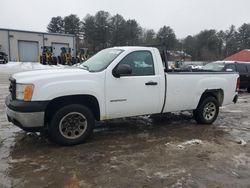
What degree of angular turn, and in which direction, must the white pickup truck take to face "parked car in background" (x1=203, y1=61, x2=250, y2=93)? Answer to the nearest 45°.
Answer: approximately 180°

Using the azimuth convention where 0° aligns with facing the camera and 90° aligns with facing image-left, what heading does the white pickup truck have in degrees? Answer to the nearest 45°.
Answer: approximately 45°

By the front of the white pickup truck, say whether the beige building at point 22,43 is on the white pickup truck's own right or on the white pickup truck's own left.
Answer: on the white pickup truck's own right
